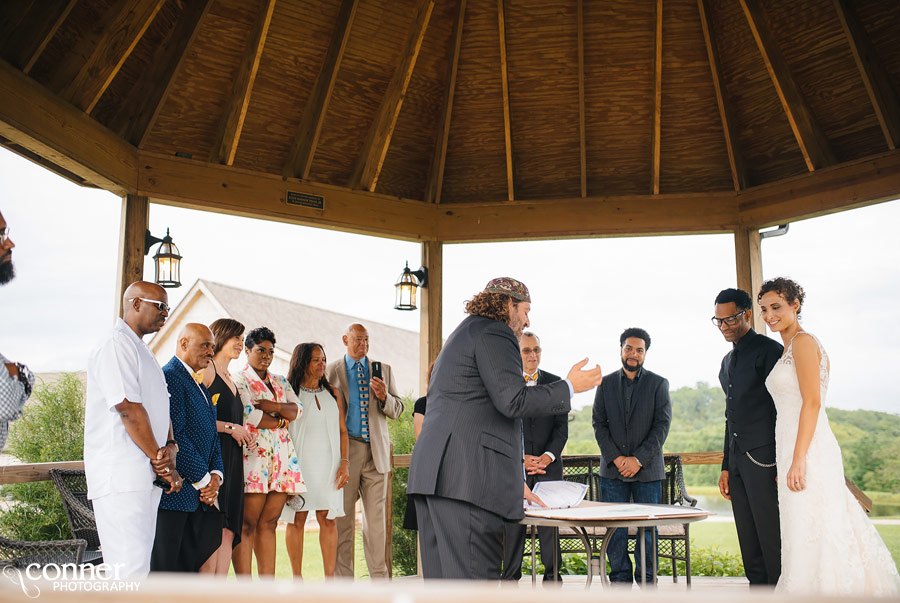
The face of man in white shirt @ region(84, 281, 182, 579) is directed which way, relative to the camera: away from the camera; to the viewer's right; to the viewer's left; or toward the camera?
to the viewer's right

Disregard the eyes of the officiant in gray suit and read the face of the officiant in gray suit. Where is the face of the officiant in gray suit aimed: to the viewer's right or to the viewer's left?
to the viewer's right

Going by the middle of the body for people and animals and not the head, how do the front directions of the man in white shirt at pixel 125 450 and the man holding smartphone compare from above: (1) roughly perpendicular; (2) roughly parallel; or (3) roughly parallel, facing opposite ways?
roughly perpendicular

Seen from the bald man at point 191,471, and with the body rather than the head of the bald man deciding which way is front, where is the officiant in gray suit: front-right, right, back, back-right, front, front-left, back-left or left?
front

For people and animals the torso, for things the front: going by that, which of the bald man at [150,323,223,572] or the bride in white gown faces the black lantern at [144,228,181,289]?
the bride in white gown

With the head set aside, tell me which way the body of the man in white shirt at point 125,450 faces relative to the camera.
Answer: to the viewer's right

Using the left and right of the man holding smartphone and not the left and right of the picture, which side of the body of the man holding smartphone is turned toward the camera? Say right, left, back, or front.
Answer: front

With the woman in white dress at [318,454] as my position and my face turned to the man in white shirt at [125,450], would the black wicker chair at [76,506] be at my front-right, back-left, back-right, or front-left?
front-right

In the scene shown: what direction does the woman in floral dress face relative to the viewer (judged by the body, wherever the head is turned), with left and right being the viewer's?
facing the viewer and to the right of the viewer

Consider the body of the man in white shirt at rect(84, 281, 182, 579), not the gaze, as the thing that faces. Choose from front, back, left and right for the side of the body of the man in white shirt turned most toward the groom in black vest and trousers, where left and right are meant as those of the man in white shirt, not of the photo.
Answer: front

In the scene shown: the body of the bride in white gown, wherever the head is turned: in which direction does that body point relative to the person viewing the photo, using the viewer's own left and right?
facing to the left of the viewer

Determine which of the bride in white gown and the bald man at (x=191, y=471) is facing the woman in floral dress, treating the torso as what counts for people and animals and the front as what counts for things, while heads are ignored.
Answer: the bride in white gown
